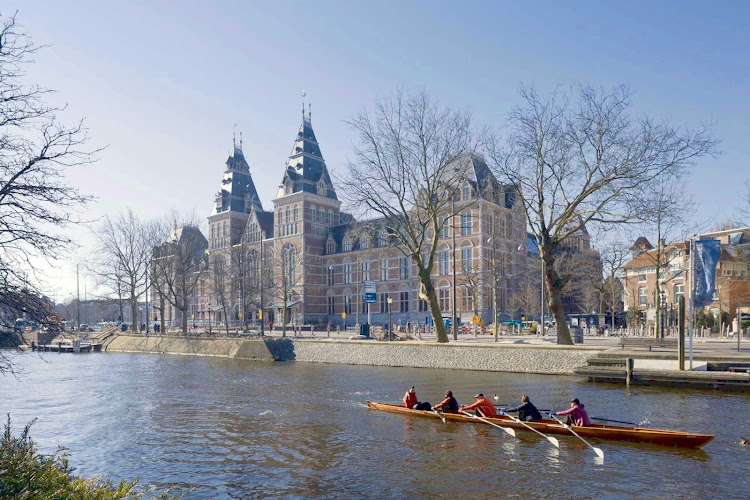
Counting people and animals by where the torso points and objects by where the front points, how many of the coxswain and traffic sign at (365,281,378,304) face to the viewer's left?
0

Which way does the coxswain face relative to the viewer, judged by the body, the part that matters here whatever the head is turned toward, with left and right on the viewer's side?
facing the viewer and to the right of the viewer

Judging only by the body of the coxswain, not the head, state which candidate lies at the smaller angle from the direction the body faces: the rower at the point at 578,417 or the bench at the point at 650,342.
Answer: the rower

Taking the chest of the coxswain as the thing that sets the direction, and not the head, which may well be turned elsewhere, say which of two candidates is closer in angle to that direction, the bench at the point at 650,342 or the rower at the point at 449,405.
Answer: the rower

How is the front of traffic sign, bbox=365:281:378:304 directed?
toward the camera

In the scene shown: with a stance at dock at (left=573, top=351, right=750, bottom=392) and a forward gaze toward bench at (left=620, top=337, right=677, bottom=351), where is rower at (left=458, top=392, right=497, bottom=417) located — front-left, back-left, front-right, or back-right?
back-left

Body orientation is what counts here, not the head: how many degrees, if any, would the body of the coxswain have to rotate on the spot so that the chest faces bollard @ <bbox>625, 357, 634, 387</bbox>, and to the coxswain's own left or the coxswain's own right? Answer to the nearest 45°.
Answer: approximately 90° to the coxswain's own left

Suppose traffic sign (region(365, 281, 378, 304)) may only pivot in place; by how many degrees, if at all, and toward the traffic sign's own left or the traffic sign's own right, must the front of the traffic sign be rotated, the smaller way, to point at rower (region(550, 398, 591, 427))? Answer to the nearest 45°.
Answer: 0° — it already faces them

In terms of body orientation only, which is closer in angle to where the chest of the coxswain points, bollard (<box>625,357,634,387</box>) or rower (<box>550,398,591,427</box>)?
the rower

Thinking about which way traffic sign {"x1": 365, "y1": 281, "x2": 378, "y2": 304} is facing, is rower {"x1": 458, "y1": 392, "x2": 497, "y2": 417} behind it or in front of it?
in front
